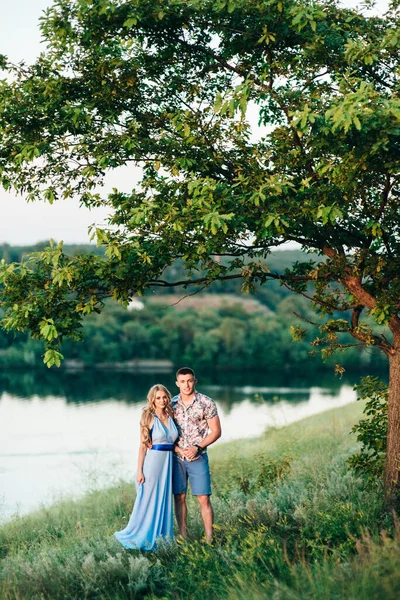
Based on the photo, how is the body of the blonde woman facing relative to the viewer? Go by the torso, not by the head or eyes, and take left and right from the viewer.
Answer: facing the viewer and to the right of the viewer
